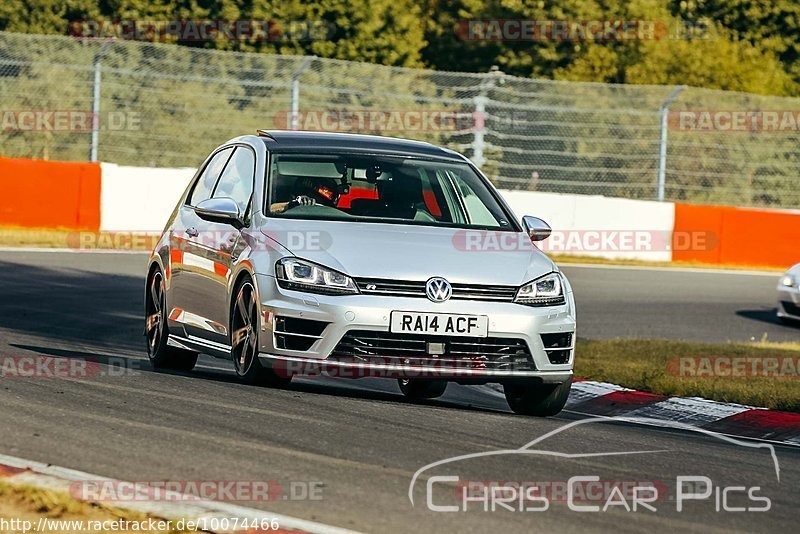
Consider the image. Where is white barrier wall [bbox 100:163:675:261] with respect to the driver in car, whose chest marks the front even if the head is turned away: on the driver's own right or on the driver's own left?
on the driver's own left

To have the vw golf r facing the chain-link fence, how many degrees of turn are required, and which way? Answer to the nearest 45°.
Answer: approximately 135° to its left

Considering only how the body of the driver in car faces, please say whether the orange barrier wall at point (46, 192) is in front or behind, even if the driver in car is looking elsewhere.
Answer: behind

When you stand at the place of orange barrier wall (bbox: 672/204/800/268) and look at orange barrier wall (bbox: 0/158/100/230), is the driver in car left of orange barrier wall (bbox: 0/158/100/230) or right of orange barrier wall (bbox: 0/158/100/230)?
left

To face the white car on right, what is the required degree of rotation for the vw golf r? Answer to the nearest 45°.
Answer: approximately 90° to its left

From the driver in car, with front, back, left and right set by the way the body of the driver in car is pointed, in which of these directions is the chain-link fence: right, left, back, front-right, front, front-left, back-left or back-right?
back-left

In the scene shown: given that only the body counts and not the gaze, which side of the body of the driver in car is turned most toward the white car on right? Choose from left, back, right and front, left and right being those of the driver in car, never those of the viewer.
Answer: left

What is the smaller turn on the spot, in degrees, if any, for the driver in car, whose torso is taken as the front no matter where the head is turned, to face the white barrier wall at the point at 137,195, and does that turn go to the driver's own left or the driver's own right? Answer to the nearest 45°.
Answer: approximately 135° to the driver's own left

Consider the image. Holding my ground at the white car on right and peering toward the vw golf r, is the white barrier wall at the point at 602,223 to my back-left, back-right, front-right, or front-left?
back-right

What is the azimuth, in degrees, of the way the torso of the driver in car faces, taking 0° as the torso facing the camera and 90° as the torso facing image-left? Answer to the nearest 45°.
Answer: approximately 315°
